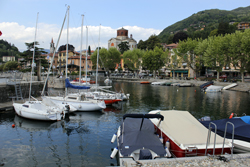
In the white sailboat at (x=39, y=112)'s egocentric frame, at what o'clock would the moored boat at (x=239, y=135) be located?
The moored boat is roughly at 6 o'clock from the white sailboat.

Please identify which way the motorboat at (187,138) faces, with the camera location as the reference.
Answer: facing away from the viewer and to the left of the viewer

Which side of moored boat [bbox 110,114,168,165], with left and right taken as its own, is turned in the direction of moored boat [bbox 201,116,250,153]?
right

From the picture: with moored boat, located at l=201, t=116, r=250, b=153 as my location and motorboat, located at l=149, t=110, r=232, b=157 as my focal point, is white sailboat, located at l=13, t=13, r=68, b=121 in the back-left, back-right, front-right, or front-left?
front-right

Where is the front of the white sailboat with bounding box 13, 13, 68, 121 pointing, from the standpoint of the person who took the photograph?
facing away from the viewer and to the left of the viewer

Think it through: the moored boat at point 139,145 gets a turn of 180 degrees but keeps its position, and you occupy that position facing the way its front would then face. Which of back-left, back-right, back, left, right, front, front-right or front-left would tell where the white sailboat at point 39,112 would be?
back-right

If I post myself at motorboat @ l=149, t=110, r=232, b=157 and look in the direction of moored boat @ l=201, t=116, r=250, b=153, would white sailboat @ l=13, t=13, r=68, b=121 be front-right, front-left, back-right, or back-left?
back-left

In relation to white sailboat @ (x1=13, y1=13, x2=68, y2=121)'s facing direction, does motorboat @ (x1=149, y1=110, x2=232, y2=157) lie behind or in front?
behind

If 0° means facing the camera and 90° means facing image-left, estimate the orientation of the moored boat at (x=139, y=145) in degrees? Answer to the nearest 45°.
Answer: approximately 180°

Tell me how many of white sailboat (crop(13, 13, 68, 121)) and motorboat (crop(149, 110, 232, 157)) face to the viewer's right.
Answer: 0

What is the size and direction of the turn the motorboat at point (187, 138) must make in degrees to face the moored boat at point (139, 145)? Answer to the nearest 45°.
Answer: approximately 90° to its left
